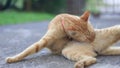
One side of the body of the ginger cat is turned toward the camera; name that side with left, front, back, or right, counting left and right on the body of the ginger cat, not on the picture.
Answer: right
